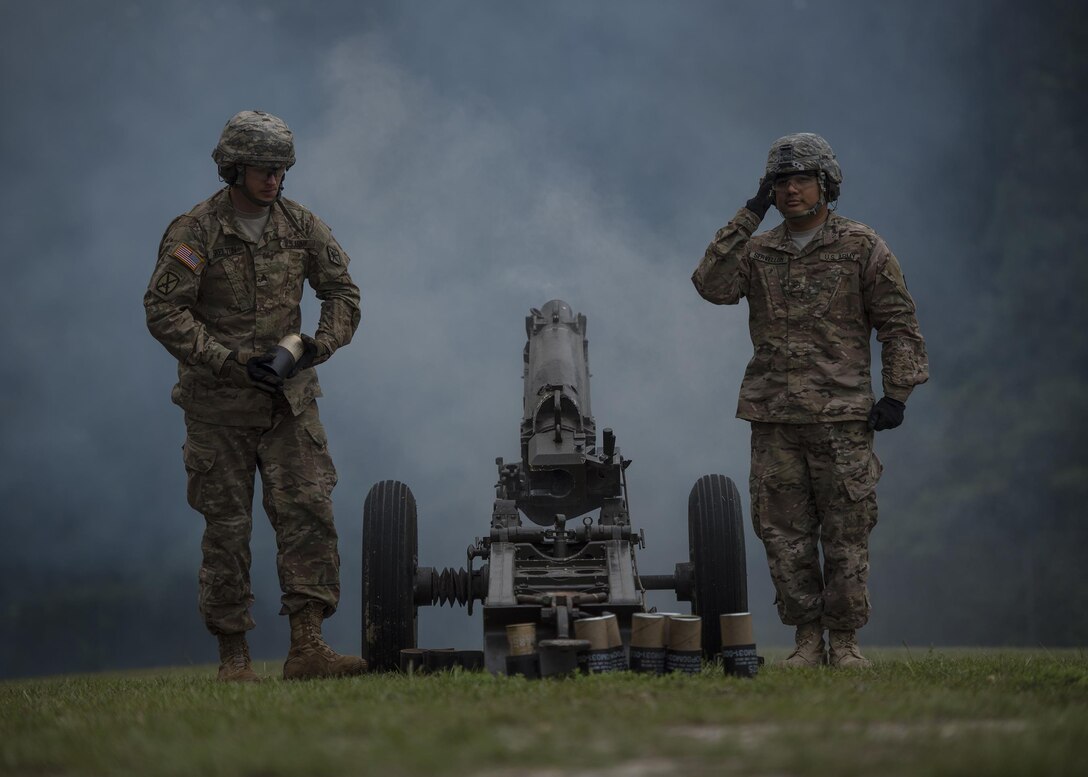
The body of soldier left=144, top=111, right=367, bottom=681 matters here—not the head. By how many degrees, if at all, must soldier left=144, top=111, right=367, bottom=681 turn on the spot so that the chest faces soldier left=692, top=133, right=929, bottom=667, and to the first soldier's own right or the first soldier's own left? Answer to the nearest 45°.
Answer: approximately 45° to the first soldier's own left

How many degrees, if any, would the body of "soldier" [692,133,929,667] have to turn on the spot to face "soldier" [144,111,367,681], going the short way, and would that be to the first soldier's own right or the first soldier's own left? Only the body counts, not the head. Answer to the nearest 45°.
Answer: approximately 90° to the first soldier's own right

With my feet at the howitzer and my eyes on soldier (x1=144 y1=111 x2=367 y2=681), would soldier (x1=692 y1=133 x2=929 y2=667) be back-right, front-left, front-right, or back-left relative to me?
back-left

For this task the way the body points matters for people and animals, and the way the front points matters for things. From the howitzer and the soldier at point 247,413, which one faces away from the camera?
the howitzer

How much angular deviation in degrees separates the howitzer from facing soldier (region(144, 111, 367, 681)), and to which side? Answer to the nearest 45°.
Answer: approximately 90° to its left

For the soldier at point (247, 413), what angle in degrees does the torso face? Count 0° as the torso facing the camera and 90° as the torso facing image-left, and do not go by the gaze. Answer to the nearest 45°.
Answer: approximately 315°

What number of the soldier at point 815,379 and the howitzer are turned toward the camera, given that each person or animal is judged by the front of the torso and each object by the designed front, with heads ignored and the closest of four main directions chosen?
1

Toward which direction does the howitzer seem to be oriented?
away from the camera

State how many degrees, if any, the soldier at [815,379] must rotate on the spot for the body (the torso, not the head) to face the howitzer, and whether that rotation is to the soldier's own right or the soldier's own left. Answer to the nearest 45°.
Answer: approximately 90° to the soldier's own right

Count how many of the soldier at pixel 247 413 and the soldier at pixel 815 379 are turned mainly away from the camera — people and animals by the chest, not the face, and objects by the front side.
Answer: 0

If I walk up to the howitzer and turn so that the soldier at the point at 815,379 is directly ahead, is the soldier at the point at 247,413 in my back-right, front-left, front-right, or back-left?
back-right

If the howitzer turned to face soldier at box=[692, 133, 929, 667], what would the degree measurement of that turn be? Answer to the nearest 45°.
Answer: approximately 90° to its right

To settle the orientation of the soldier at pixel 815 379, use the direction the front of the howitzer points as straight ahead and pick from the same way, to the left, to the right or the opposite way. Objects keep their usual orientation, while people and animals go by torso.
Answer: the opposite way
